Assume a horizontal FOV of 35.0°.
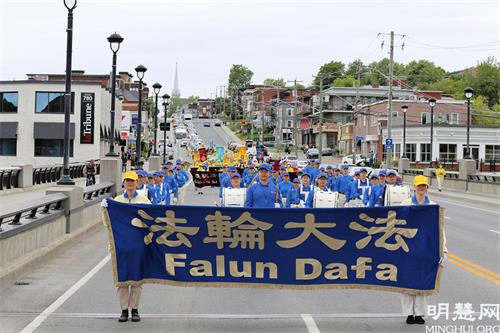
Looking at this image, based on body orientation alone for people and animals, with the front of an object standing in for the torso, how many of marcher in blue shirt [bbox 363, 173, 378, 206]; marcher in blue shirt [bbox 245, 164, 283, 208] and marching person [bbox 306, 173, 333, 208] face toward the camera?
3

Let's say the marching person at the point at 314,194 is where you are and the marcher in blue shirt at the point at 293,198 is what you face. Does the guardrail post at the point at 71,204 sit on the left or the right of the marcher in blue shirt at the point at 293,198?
left

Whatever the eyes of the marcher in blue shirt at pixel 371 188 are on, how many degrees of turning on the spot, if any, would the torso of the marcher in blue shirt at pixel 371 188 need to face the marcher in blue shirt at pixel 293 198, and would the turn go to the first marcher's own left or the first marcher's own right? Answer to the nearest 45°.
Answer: approximately 45° to the first marcher's own right

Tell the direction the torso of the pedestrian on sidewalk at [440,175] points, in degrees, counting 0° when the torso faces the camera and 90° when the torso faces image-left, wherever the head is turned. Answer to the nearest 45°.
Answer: approximately 0°

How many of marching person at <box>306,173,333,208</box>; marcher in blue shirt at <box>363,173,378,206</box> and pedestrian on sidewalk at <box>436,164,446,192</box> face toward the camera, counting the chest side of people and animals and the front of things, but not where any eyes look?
3
